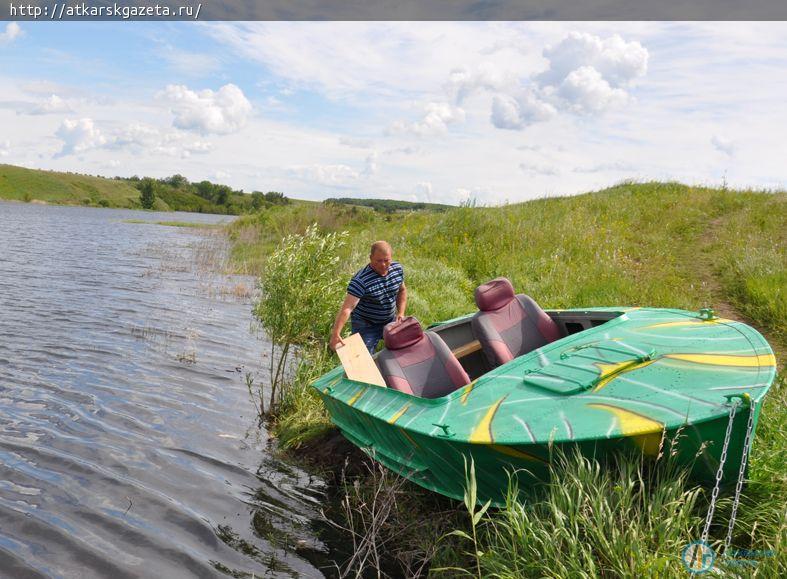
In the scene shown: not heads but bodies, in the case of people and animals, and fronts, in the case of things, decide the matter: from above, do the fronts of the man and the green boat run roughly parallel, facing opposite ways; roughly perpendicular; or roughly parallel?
roughly parallel

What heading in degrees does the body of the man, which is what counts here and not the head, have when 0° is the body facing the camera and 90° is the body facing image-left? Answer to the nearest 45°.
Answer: approximately 315°

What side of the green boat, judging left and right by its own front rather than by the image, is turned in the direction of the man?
back

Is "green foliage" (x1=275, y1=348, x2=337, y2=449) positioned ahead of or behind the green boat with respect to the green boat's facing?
behind

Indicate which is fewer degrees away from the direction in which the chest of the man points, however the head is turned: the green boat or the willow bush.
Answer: the green boat

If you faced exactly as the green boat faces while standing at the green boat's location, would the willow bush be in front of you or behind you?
behind

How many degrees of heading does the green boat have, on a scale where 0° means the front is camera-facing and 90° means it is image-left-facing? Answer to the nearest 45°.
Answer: approximately 315°
